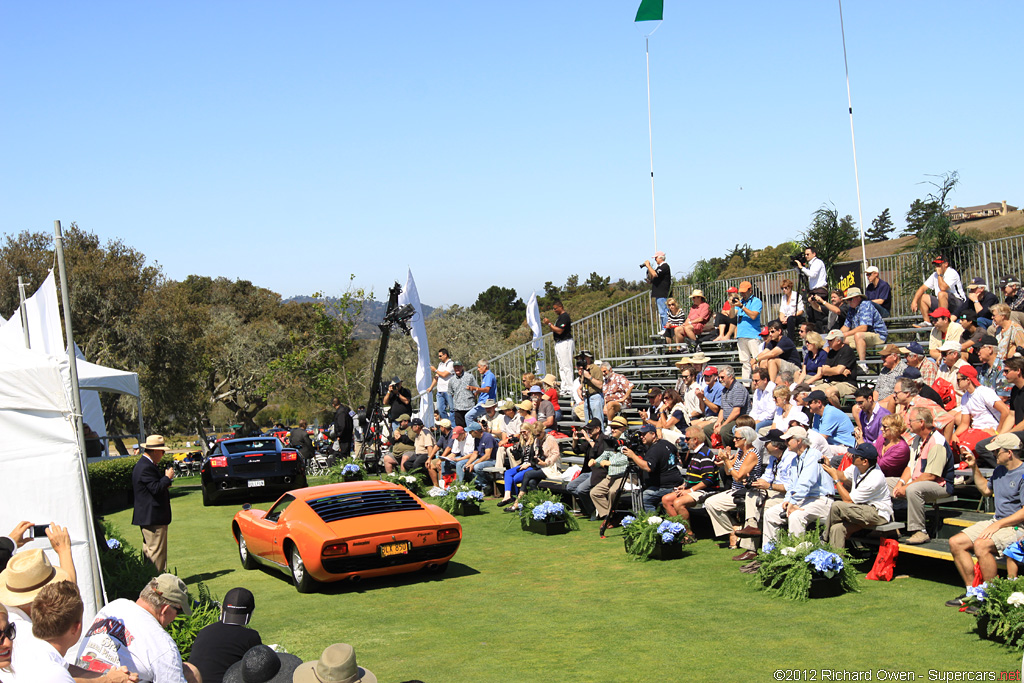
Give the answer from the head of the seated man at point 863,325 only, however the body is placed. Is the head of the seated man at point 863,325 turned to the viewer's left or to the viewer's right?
to the viewer's left

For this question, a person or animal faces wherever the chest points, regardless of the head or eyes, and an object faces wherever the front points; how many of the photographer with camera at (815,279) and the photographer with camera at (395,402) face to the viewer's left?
1

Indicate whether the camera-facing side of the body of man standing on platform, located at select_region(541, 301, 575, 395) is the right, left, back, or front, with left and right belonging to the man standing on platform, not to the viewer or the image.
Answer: left

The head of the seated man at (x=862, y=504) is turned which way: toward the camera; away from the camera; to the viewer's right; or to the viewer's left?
to the viewer's left

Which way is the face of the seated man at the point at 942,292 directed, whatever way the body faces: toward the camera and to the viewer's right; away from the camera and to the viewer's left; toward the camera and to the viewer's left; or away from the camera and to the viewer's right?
toward the camera and to the viewer's left

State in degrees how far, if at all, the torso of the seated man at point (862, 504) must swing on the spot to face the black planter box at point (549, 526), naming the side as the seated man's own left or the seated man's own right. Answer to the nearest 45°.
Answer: approximately 45° to the seated man's own right

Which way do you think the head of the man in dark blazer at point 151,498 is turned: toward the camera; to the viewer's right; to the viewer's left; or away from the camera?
to the viewer's right

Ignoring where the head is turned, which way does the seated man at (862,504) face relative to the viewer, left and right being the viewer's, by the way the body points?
facing to the left of the viewer

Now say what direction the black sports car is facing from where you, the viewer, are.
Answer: facing away from the viewer

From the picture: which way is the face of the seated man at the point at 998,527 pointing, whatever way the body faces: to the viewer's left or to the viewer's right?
to the viewer's left

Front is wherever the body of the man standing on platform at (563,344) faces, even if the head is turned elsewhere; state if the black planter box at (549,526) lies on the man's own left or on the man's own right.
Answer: on the man's own left

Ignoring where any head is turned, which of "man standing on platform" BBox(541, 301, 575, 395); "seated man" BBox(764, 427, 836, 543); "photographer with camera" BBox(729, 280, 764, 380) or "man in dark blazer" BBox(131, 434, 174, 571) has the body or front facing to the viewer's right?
the man in dark blazer

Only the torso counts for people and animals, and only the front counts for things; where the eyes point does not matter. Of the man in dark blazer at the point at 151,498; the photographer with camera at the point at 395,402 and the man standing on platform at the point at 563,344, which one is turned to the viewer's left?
the man standing on platform

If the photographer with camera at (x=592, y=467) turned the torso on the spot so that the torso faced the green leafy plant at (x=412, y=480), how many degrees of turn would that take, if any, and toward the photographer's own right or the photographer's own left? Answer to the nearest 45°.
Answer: approximately 45° to the photographer's own right

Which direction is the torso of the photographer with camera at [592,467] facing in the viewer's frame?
to the viewer's left
